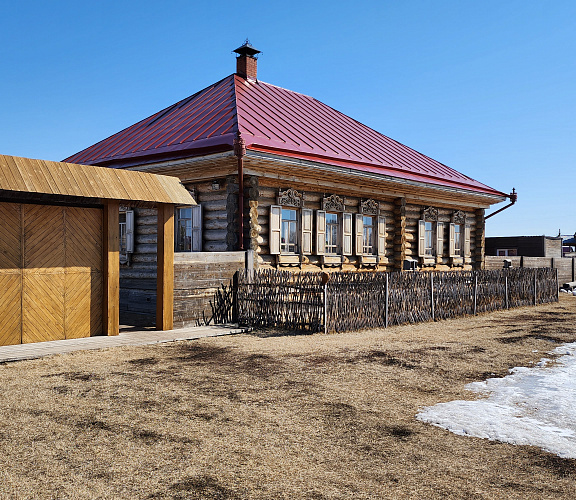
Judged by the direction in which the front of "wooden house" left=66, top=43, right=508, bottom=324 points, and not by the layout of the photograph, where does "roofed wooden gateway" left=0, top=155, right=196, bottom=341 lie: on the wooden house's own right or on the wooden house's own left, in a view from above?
on the wooden house's own right

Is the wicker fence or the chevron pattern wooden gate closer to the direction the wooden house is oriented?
the wicker fence

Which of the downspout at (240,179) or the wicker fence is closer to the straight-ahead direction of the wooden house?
the wicker fence

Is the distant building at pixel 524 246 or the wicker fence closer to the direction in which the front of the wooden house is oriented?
the wicker fence

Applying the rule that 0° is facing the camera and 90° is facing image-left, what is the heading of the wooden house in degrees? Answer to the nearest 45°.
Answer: approximately 315°

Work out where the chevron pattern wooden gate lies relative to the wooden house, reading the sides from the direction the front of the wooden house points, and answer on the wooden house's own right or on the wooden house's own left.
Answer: on the wooden house's own right

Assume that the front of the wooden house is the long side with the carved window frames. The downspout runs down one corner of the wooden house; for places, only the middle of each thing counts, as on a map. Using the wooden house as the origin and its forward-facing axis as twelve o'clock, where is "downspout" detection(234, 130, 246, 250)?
The downspout is roughly at 2 o'clock from the wooden house.

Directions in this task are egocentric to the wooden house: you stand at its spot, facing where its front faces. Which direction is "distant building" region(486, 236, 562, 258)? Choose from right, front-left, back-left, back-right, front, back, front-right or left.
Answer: left
